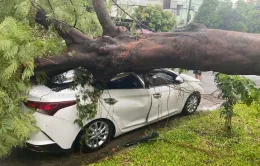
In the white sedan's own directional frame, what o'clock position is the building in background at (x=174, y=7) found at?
The building in background is roughly at 11 o'clock from the white sedan.

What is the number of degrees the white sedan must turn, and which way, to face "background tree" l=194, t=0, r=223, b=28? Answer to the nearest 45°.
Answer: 0° — it already faces it

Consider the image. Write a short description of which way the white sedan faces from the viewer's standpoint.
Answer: facing away from the viewer and to the right of the viewer
